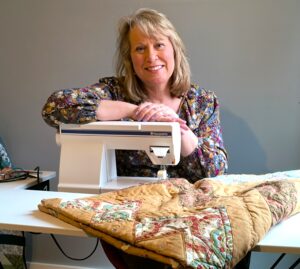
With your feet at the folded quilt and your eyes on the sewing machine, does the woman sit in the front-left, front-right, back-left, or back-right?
front-right

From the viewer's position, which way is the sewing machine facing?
facing away from the viewer
